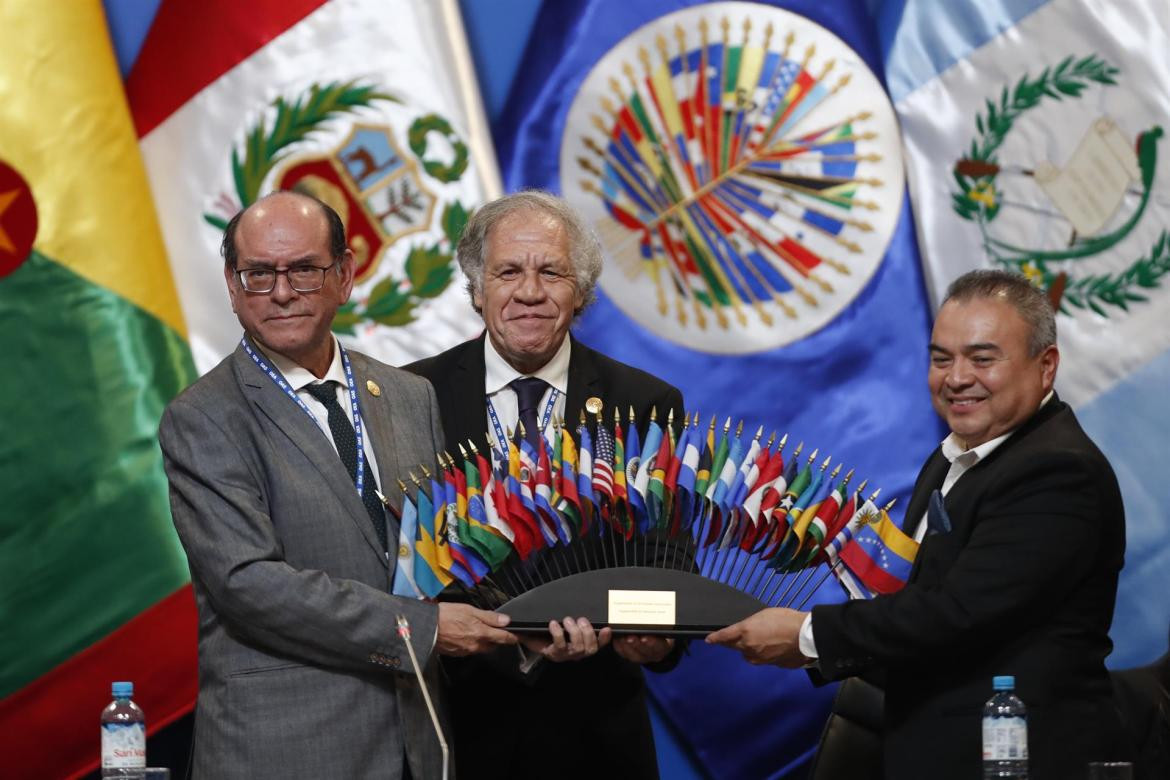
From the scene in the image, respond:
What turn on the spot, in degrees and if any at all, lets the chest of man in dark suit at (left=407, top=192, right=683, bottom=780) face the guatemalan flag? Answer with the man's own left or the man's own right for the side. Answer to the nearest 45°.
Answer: approximately 135° to the man's own left

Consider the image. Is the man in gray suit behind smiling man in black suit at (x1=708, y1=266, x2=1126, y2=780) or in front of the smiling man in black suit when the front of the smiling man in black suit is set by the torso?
in front

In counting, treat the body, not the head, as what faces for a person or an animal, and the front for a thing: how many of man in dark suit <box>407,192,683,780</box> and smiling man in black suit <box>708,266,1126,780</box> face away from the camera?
0

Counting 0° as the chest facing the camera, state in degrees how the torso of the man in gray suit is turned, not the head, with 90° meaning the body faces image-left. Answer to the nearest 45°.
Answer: approximately 315°

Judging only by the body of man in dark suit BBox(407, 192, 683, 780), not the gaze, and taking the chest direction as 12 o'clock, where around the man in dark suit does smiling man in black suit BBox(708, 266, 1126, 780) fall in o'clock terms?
The smiling man in black suit is roughly at 10 o'clock from the man in dark suit.

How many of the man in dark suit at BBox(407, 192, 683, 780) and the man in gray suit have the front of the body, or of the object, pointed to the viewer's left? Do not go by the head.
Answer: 0
